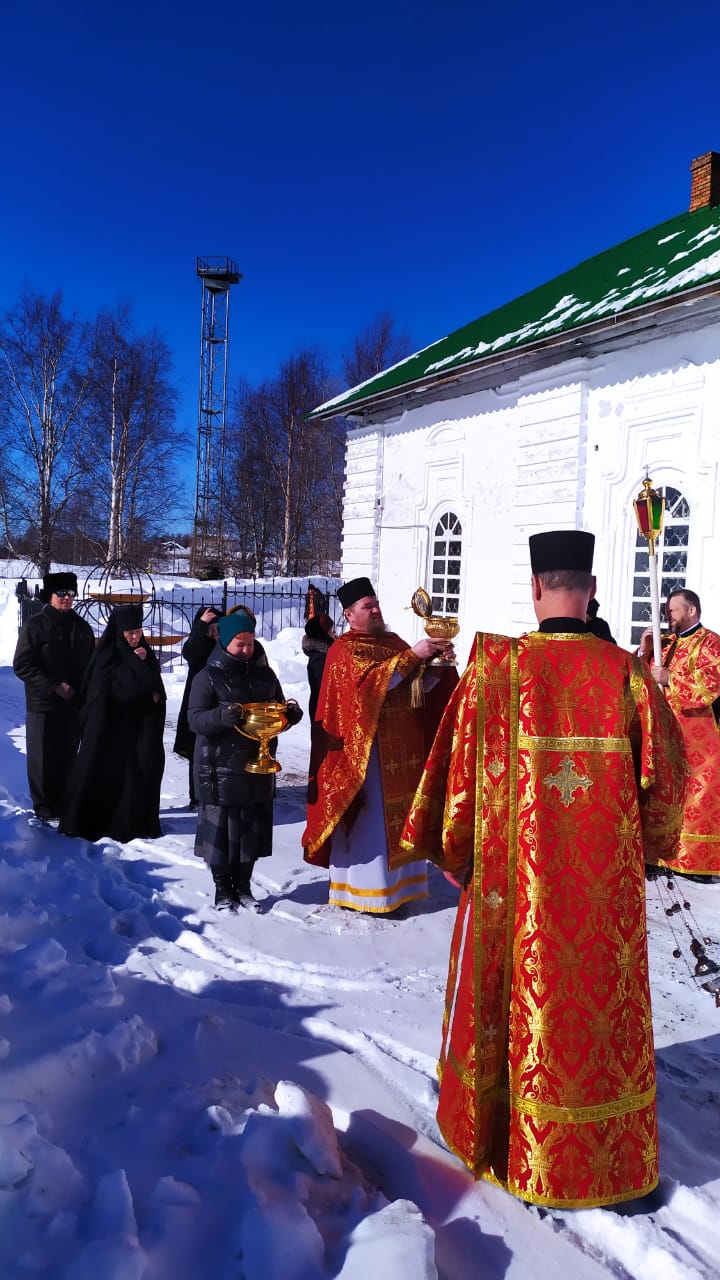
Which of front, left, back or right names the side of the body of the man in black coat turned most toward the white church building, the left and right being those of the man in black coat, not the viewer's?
left

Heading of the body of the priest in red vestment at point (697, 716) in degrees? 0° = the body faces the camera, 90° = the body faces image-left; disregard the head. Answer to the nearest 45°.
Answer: approximately 90°

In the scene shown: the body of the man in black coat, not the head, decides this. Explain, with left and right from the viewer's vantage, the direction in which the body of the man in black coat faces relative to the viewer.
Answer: facing the viewer and to the right of the viewer

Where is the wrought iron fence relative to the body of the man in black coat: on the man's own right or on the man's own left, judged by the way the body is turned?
on the man's own left

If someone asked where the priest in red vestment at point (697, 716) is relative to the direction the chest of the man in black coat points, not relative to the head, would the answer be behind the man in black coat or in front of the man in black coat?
in front

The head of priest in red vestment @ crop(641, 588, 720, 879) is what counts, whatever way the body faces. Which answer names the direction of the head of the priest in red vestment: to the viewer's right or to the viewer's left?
to the viewer's left

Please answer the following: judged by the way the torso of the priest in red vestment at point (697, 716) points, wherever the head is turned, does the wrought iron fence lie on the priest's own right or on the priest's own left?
on the priest's own right
